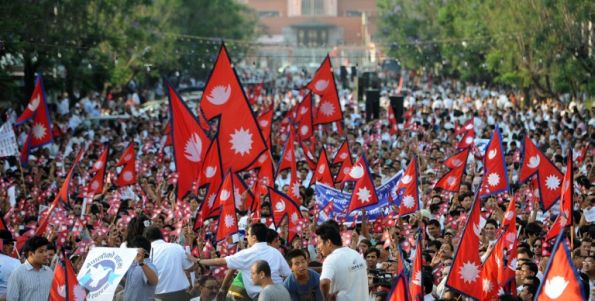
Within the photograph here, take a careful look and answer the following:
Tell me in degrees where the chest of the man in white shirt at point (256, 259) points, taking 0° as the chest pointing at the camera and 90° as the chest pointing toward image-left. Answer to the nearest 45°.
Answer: approximately 135°

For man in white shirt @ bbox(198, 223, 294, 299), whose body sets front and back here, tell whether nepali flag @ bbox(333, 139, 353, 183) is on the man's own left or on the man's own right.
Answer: on the man's own right

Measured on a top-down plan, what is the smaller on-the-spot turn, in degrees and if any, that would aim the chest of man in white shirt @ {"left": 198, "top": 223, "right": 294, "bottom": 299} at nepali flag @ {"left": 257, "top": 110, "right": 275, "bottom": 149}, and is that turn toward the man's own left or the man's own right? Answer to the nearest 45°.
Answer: approximately 45° to the man's own right

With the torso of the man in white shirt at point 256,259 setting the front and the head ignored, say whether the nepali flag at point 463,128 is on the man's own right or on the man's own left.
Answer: on the man's own right

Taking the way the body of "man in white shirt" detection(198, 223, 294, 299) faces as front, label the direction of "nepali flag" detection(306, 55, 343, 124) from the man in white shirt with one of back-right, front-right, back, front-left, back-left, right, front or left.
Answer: front-right

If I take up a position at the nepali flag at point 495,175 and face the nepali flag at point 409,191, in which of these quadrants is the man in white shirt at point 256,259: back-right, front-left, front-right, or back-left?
front-left

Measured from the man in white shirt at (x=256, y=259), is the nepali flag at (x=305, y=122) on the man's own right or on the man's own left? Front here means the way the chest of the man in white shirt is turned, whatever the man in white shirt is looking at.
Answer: on the man's own right

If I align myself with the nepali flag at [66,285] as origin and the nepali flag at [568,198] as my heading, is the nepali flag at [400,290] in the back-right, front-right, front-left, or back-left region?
front-right

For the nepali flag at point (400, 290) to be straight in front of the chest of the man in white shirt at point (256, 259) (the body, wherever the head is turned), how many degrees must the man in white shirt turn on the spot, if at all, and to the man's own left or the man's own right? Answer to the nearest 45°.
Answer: approximately 180°

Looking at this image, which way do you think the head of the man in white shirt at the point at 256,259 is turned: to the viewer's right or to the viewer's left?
to the viewer's left
